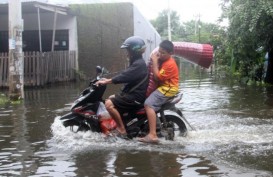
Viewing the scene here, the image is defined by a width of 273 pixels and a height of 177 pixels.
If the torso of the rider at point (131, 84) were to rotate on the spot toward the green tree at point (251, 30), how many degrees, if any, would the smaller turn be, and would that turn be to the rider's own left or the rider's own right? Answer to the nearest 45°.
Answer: approximately 135° to the rider's own right

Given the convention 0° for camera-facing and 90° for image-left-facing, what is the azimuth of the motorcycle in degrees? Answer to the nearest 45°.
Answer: approximately 90°

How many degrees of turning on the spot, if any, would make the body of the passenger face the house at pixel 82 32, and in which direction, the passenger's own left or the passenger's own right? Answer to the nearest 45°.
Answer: approximately 90° to the passenger's own right

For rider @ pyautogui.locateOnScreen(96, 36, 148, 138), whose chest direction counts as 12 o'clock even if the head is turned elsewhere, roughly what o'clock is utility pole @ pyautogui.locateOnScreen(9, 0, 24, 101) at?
The utility pole is roughly at 2 o'clock from the rider.

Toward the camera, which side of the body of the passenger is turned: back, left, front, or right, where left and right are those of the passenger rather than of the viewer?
left

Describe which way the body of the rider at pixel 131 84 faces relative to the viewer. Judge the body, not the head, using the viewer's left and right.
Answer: facing to the left of the viewer
